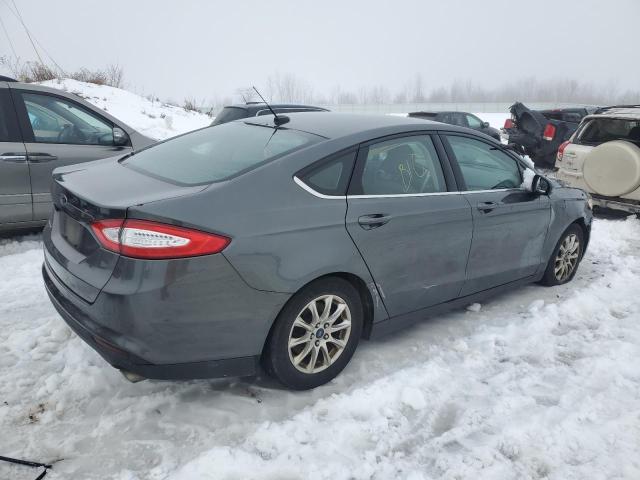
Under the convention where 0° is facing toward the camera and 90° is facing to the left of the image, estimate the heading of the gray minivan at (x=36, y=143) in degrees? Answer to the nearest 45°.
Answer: approximately 270°

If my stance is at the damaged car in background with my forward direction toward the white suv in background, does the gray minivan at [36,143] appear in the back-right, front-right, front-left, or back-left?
front-right

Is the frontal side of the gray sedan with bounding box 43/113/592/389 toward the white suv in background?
yes

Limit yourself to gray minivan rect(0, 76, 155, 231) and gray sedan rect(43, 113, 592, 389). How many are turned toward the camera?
0

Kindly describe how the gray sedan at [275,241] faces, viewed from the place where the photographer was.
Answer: facing away from the viewer and to the right of the viewer

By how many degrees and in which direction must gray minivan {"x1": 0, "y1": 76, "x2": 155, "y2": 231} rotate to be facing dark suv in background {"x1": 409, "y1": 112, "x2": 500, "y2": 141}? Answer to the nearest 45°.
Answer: approximately 45° to its left

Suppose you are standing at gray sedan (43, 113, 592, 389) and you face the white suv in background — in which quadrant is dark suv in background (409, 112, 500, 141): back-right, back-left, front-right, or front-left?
front-left

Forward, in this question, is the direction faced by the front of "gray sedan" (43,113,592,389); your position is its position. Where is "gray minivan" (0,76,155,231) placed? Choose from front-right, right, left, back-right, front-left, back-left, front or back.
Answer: left

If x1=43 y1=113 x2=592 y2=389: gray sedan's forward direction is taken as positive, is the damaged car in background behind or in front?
in front

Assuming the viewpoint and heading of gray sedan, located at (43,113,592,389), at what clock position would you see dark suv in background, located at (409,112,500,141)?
The dark suv in background is roughly at 11 o'clock from the gray sedan.

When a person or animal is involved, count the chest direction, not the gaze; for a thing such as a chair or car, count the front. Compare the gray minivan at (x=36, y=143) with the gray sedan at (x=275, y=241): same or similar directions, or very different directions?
same or similar directions

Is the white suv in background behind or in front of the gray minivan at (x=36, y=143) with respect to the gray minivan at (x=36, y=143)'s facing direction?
in front

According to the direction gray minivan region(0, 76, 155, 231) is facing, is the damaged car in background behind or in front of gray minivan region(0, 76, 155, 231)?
in front
